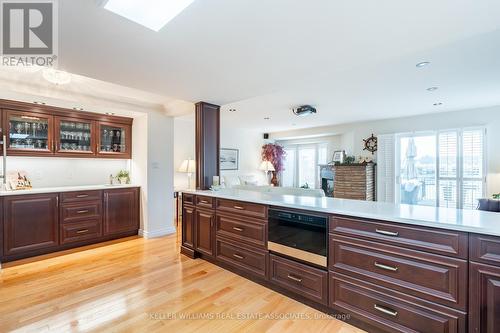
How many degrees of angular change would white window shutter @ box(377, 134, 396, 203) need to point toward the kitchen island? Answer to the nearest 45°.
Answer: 0° — it already faces it

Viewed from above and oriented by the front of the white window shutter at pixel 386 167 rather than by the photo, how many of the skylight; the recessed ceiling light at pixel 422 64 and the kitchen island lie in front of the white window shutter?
3

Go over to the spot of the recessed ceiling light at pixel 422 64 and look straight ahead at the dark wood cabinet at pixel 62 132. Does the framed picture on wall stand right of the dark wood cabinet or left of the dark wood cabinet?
right

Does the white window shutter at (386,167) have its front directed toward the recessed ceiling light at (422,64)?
yes

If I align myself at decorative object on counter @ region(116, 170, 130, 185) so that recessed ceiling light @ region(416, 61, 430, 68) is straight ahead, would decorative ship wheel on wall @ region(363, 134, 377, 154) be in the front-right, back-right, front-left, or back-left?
front-left

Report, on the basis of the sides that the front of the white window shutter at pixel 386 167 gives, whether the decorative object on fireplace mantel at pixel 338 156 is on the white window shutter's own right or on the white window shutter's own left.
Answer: on the white window shutter's own right

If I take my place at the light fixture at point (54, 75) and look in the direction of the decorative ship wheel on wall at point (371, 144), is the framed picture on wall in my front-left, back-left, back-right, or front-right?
front-left

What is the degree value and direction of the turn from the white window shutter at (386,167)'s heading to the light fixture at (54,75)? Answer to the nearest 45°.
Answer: approximately 45° to its right

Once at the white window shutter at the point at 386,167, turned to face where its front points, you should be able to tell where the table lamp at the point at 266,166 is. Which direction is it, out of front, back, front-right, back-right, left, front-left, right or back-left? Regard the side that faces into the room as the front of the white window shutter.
right

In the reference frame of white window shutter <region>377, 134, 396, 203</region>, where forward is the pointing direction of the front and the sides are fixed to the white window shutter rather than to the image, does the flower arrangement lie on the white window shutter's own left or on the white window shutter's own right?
on the white window shutter's own right

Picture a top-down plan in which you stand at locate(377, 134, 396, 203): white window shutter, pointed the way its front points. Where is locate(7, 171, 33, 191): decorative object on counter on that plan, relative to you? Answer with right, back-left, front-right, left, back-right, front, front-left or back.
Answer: front-right

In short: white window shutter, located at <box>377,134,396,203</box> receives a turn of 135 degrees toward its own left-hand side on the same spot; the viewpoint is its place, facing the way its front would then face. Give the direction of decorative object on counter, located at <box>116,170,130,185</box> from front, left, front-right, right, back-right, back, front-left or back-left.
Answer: back

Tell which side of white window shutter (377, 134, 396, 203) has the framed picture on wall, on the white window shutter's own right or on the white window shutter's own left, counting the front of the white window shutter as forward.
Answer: on the white window shutter's own right

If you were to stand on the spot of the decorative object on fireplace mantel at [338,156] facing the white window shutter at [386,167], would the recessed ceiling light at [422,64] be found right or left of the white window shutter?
right

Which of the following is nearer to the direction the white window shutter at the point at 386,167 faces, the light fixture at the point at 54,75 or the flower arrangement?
the light fixture

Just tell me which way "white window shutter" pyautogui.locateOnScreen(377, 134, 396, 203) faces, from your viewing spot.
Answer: facing the viewer

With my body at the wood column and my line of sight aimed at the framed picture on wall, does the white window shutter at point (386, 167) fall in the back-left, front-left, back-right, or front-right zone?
front-right
